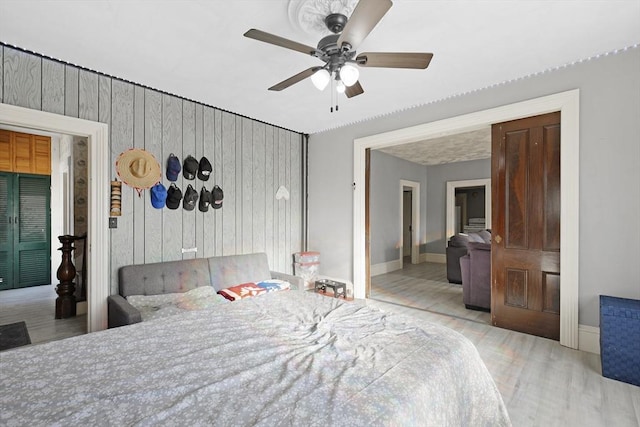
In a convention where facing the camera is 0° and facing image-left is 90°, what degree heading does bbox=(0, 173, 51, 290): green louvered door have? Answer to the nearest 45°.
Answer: approximately 0°

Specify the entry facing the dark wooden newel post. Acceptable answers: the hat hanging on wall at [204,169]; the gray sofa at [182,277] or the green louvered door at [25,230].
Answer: the green louvered door

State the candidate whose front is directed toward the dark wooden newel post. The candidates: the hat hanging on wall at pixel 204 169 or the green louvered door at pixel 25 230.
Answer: the green louvered door

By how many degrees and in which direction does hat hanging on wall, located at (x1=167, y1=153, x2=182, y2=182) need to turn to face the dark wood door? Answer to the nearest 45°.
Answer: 0° — it already faces it

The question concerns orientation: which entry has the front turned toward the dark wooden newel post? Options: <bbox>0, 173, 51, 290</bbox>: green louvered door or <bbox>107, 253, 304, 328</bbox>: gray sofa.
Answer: the green louvered door

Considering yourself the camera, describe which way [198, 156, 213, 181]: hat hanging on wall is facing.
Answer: facing the viewer and to the right of the viewer

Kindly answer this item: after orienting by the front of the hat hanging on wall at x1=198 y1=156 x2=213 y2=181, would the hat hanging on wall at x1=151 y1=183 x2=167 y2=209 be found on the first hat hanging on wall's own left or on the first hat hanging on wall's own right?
on the first hat hanging on wall's own right
